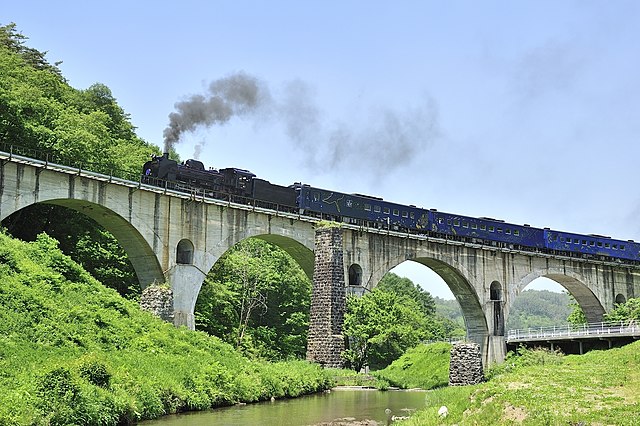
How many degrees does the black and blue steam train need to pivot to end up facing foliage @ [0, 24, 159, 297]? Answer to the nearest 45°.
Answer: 0° — it already faces it

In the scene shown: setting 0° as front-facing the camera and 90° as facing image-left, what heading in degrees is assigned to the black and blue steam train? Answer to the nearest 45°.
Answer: approximately 45°

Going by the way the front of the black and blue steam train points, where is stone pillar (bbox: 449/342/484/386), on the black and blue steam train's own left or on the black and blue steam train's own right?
on the black and blue steam train's own left
